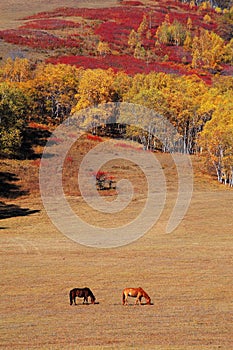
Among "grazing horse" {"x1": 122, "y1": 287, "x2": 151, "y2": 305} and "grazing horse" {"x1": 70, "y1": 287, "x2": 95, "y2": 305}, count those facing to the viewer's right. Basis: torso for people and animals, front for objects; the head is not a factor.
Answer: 2

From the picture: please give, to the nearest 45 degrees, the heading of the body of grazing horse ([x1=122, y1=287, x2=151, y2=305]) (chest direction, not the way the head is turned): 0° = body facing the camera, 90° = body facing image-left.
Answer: approximately 270°

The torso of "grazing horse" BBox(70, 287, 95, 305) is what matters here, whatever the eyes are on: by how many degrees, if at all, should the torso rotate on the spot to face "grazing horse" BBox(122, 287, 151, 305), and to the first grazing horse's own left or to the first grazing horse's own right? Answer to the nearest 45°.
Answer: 0° — it already faces it

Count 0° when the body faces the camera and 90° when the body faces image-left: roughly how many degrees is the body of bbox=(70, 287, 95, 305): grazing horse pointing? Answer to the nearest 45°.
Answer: approximately 270°

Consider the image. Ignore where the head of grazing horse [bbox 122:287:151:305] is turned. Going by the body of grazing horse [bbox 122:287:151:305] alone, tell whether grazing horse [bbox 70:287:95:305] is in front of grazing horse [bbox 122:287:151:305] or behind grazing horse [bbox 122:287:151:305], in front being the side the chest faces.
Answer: behind
